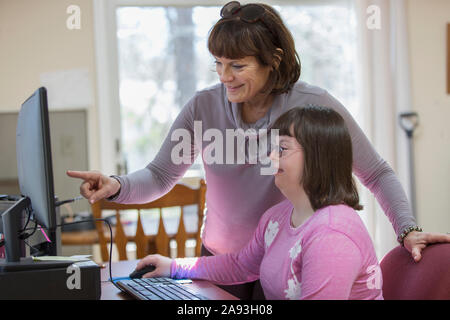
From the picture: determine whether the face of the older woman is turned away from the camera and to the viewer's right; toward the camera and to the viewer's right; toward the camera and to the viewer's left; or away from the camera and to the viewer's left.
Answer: toward the camera and to the viewer's left

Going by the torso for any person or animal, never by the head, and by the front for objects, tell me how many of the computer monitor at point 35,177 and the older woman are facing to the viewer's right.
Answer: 1

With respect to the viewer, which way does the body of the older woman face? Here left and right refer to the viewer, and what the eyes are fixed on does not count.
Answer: facing the viewer and to the left of the viewer

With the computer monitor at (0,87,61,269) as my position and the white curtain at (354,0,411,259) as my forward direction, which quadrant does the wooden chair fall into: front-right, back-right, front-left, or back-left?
front-left

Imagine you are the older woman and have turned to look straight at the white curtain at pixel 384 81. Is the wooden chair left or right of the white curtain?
left

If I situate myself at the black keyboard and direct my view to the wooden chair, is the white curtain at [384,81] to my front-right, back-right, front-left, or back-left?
front-right

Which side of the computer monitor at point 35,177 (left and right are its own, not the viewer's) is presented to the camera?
right
